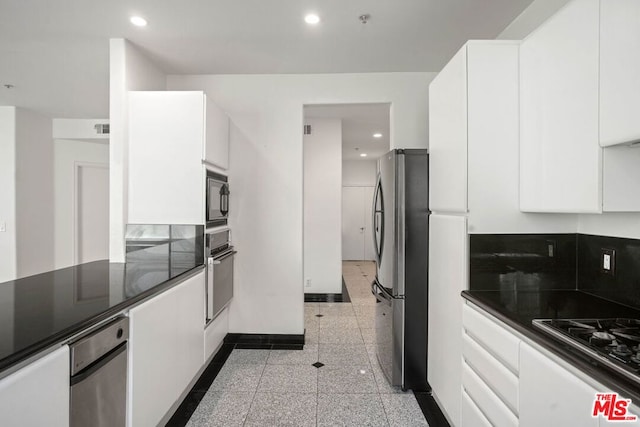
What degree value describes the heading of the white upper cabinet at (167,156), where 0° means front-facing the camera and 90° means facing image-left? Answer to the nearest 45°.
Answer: approximately 270°

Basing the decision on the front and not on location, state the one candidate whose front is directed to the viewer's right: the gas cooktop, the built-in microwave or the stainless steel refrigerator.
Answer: the built-in microwave

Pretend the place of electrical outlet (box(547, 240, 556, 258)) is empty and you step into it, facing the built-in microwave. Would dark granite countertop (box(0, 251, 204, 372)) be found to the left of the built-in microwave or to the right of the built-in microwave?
left

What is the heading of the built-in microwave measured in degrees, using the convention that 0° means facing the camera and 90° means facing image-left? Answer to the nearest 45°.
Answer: approximately 270°

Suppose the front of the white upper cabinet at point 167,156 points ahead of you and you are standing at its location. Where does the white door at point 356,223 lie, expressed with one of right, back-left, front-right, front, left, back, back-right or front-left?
front-left

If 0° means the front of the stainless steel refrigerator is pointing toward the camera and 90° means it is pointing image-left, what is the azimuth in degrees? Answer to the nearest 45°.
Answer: approximately 90°

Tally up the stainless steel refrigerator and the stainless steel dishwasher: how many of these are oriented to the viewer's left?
1

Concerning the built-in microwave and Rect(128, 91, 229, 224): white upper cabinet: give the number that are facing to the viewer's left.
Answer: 0

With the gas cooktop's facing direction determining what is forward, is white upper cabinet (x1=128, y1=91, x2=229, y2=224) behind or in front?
in front

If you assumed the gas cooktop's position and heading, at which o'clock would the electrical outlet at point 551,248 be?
The electrical outlet is roughly at 4 o'clock from the gas cooktop.

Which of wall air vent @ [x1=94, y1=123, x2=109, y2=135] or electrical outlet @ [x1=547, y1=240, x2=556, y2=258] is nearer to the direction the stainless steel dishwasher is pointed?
the electrical outlet
